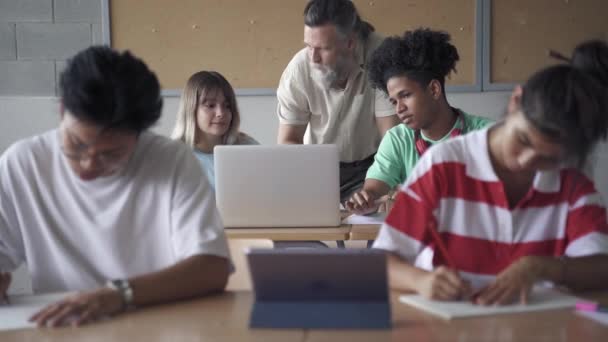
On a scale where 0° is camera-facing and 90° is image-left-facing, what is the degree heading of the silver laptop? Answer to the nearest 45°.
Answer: approximately 180°

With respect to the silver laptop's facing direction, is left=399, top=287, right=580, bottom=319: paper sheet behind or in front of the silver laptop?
behind

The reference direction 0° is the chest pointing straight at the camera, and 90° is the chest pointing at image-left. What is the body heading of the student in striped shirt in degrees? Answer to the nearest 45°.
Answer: approximately 0°

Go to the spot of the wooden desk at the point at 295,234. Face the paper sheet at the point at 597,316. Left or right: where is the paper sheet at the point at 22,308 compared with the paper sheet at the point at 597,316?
right

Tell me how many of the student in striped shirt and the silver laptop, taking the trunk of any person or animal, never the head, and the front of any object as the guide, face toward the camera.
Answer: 1

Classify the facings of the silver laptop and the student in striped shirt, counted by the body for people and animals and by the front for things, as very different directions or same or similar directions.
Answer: very different directions
